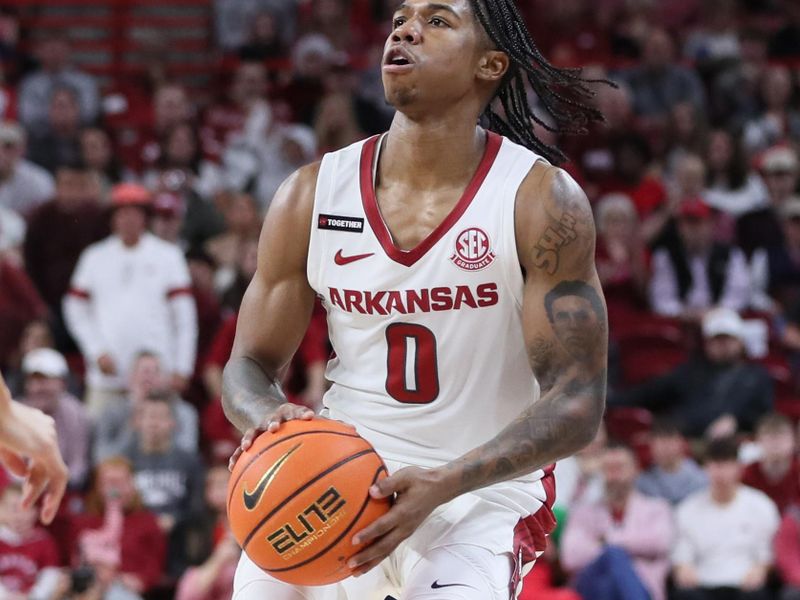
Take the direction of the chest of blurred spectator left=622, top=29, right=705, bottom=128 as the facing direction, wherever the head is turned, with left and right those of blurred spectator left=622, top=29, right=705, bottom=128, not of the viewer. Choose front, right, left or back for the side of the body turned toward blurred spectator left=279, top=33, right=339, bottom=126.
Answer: right

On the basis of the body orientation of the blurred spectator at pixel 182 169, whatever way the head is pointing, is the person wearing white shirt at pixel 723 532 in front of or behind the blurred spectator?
in front

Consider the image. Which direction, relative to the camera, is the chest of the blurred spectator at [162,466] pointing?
toward the camera

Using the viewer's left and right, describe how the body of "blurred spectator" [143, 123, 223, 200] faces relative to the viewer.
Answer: facing the viewer

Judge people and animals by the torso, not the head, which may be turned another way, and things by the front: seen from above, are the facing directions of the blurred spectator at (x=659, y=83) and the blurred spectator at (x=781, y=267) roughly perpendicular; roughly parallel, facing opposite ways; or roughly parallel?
roughly parallel

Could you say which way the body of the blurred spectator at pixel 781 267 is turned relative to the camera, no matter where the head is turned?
toward the camera

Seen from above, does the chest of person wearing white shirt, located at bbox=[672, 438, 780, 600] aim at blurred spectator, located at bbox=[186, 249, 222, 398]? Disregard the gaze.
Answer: no

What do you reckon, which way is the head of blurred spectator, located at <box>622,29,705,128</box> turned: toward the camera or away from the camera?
toward the camera

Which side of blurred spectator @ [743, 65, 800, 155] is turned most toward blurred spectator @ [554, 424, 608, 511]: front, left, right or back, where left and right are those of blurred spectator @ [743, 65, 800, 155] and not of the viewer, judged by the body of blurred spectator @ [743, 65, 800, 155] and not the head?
front

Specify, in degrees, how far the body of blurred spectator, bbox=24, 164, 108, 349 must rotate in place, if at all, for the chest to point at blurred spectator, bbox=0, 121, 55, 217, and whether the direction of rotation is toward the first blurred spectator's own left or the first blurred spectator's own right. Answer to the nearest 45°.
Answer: approximately 180°

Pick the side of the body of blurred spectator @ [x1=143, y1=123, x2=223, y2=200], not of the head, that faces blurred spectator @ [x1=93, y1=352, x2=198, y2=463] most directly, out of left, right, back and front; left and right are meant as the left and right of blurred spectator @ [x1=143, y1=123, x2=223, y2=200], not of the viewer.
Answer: front

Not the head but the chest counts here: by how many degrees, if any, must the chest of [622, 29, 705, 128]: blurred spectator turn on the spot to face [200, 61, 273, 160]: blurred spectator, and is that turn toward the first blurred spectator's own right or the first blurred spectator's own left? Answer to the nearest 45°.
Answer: approximately 90° to the first blurred spectator's own right

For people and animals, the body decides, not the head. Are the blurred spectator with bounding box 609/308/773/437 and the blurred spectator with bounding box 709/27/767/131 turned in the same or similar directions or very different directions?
same or similar directions

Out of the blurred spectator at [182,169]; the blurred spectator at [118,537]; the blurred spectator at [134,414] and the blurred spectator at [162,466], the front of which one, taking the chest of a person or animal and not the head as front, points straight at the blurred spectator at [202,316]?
the blurred spectator at [182,169]

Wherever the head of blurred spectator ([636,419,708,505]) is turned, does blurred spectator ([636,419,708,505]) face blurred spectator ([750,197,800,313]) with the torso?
no

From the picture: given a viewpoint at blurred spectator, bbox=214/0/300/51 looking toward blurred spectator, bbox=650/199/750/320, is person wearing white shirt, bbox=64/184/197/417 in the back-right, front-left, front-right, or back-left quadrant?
front-right

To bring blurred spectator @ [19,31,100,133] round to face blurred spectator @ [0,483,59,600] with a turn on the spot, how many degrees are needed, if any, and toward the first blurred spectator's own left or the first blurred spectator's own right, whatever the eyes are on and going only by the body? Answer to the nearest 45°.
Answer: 0° — they already face them

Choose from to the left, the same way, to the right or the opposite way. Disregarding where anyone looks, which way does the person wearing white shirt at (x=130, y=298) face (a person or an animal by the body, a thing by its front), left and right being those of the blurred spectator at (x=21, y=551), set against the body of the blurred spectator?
the same way
